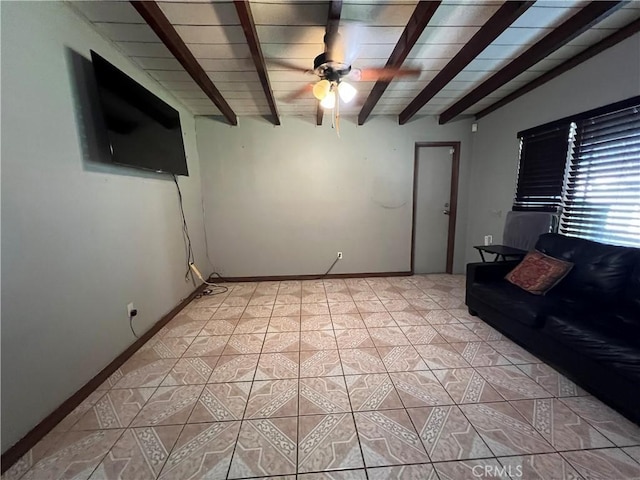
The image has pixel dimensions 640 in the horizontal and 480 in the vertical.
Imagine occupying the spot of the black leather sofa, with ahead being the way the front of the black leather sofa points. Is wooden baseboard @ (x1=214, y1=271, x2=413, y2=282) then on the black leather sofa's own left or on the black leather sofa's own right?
on the black leather sofa's own right

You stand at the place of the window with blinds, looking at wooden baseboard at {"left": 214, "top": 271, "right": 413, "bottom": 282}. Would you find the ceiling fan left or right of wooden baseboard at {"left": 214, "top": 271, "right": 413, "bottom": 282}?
left

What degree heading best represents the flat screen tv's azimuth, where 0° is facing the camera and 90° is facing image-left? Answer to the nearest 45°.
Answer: approximately 315°

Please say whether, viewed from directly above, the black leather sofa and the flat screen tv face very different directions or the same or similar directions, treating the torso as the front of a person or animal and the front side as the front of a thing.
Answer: very different directions

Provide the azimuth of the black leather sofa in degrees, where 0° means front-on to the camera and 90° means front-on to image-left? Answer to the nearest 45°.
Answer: approximately 45°

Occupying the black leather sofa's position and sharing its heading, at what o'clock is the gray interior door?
The gray interior door is roughly at 3 o'clock from the black leather sofa.
